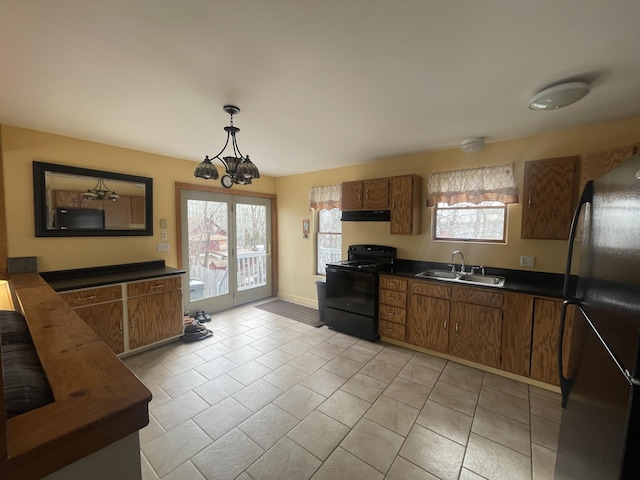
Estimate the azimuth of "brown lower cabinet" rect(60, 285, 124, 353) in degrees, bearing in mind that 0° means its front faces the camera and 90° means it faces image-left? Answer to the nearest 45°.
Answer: approximately 315°

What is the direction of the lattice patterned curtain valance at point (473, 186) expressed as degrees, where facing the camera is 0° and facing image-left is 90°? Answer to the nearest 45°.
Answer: approximately 0°

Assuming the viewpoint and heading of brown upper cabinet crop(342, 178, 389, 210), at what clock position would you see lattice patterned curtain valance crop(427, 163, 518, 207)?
The lattice patterned curtain valance is roughly at 8 o'clock from the brown upper cabinet.

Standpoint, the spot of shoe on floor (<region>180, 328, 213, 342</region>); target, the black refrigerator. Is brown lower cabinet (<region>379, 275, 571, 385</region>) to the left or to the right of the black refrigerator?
left

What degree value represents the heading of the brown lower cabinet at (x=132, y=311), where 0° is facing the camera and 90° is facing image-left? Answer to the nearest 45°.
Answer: approximately 315°
